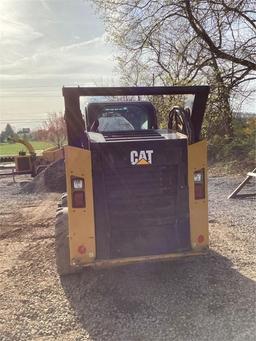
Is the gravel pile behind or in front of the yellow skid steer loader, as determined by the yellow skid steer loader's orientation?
in front

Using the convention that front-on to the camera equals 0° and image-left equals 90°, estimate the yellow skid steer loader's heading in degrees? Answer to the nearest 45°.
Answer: approximately 180°
